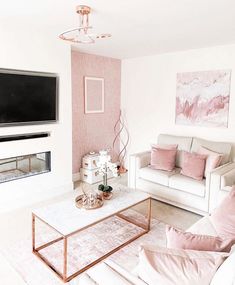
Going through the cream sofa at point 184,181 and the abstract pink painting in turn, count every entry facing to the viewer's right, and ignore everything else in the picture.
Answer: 0

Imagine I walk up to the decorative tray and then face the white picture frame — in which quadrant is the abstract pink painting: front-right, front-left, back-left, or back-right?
front-right

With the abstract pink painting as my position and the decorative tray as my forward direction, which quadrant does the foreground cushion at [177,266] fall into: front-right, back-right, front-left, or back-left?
front-left

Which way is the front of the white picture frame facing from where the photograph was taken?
facing the viewer and to the right of the viewer

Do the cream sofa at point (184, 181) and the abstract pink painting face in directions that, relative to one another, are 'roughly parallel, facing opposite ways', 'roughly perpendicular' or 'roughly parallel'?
roughly parallel

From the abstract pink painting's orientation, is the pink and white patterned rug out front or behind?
out front

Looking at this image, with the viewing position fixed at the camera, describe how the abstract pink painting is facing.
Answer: facing the viewer and to the left of the viewer

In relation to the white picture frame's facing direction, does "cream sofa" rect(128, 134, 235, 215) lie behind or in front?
in front

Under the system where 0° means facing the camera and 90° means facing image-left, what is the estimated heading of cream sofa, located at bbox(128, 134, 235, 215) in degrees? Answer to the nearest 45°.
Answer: approximately 45°

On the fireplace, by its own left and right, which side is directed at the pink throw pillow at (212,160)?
front

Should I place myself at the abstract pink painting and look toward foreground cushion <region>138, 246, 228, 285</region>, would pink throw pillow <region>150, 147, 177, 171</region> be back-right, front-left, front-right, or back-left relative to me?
front-right

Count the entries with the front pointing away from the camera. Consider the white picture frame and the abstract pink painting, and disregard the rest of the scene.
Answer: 0

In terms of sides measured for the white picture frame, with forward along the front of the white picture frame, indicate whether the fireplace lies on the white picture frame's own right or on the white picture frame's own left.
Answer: on the white picture frame's own right

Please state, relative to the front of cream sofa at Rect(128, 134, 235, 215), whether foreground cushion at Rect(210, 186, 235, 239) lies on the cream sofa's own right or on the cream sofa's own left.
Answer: on the cream sofa's own left

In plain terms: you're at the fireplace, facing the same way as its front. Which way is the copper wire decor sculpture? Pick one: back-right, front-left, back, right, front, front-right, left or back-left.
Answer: left

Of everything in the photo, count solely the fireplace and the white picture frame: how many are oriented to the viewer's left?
0
